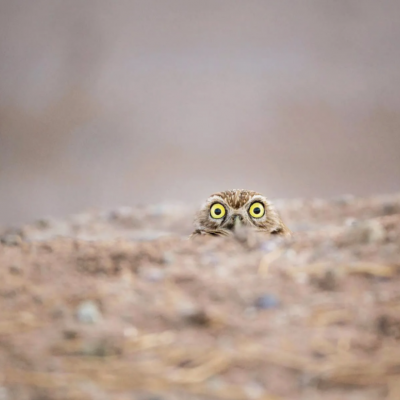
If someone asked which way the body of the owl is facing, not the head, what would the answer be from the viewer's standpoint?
toward the camera

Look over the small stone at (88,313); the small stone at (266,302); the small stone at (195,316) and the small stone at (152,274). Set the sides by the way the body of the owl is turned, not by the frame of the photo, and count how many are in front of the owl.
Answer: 4

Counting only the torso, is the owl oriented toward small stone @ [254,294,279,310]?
yes

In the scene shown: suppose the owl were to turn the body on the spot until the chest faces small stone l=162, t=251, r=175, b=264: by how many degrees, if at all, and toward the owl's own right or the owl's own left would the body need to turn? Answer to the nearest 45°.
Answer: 0° — it already faces it

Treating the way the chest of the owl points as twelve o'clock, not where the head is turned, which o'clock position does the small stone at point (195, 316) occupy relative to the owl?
The small stone is roughly at 12 o'clock from the owl.

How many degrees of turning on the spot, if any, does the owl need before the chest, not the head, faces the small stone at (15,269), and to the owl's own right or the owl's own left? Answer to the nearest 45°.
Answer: approximately 45° to the owl's own right

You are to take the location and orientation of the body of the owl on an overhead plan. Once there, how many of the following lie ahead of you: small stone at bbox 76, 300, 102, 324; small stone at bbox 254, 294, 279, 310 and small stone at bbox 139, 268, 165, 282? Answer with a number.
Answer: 3

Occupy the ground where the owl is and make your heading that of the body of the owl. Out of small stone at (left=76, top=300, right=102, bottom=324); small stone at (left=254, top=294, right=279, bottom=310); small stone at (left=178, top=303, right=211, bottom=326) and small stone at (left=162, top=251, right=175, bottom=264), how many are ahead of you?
4

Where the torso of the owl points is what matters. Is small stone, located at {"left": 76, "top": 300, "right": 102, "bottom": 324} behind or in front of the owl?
in front

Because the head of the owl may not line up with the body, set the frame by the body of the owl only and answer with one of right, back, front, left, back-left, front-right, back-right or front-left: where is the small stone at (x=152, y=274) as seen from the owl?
front
